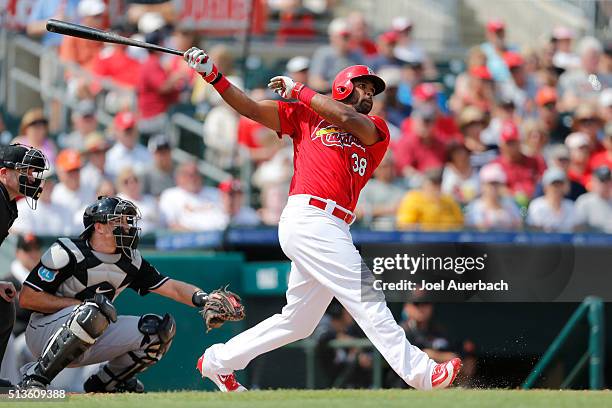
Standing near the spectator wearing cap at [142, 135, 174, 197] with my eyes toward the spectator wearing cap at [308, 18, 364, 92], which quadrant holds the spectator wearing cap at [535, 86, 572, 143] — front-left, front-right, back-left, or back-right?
front-right

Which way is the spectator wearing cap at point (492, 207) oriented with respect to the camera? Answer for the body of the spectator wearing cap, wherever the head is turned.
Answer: toward the camera

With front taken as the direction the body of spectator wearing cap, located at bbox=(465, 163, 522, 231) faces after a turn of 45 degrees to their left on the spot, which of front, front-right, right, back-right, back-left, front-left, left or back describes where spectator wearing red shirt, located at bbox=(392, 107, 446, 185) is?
back

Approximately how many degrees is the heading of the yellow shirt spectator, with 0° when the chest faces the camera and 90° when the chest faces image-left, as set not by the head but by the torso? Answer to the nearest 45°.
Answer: approximately 0°

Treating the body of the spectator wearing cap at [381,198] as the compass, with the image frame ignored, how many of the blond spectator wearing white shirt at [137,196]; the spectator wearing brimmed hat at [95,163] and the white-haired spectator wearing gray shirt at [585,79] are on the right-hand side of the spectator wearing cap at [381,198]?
2

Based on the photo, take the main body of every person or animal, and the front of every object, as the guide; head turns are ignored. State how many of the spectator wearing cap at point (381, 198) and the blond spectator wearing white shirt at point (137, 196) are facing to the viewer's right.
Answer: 0

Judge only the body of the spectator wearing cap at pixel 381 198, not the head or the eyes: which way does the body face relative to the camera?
toward the camera

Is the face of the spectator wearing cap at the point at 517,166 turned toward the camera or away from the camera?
toward the camera

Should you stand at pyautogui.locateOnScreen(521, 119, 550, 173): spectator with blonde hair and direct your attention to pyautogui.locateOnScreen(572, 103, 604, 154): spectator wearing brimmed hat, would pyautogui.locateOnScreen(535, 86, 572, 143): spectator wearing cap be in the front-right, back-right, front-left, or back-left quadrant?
front-left

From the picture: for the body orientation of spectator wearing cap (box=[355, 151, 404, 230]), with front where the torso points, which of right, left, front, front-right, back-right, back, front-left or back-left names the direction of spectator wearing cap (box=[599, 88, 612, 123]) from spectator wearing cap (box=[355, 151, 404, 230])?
back-left

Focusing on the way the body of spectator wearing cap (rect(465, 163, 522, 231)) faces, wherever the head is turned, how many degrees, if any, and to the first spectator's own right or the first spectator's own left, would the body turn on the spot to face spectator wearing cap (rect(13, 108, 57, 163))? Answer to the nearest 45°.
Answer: approximately 90° to the first spectator's own right

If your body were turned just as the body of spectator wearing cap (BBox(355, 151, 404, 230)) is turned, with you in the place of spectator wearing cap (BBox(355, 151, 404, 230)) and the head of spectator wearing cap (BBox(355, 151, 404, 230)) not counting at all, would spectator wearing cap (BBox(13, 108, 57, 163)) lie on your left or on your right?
on your right

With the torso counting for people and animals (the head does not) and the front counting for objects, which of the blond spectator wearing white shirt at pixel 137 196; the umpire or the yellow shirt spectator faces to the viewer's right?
the umpire

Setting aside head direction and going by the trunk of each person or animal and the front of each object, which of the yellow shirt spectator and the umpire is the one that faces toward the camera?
the yellow shirt spectator

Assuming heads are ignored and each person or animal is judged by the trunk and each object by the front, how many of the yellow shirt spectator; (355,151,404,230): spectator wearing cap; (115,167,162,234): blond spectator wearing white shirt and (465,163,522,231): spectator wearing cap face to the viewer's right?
0

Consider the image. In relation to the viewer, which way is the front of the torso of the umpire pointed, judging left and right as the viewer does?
facing to the right of the viewer

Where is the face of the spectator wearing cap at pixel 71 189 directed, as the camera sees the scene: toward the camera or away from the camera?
toward the camera

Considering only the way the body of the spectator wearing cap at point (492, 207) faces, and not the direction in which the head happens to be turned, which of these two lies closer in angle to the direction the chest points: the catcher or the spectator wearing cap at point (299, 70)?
the catcher

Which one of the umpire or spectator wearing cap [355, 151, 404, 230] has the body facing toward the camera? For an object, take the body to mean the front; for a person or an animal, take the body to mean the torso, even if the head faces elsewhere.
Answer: the spectator wearing cap

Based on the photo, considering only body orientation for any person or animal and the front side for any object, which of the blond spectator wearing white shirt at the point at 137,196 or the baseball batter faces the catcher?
the blond spectator wearing white shirt

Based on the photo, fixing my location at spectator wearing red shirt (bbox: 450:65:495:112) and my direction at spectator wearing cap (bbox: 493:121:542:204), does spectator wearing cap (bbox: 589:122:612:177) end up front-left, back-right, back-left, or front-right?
front-left
